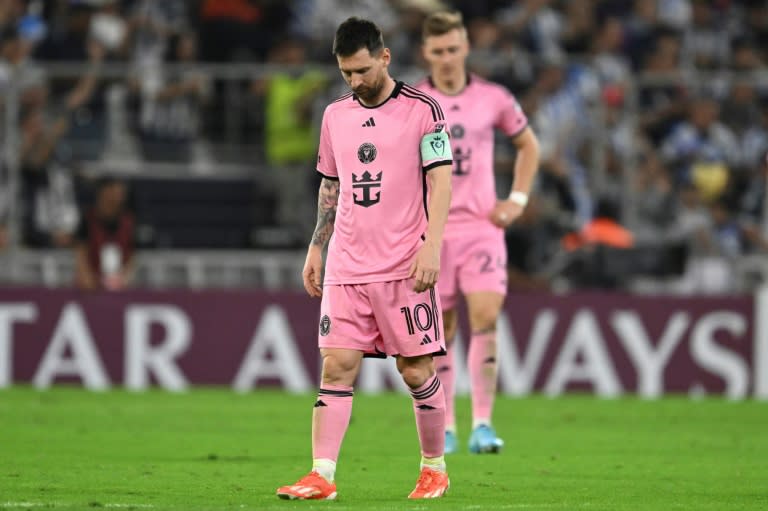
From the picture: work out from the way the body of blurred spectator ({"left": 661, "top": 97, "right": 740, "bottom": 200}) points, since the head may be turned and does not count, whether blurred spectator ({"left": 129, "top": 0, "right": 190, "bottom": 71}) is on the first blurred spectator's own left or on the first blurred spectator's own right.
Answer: on the first blurred spectator's own right

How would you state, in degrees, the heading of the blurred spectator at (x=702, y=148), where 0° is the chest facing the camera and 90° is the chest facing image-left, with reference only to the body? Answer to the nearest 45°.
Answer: approximately 0°

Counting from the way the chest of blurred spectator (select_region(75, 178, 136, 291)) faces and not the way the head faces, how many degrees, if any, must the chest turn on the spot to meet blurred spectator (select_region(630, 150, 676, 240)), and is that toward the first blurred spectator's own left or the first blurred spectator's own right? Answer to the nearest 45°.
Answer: approximately 90° to the first blurred spectator's own left

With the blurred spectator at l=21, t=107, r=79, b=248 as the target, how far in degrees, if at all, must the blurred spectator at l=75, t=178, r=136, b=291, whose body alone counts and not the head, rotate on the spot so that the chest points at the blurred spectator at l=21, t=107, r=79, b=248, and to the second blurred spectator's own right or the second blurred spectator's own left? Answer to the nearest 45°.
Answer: approximately 135° to the second blurred spectator's own right

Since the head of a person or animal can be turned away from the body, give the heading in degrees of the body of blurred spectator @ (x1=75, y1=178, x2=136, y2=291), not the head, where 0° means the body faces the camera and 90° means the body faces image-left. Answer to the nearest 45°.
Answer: approximately 0°
